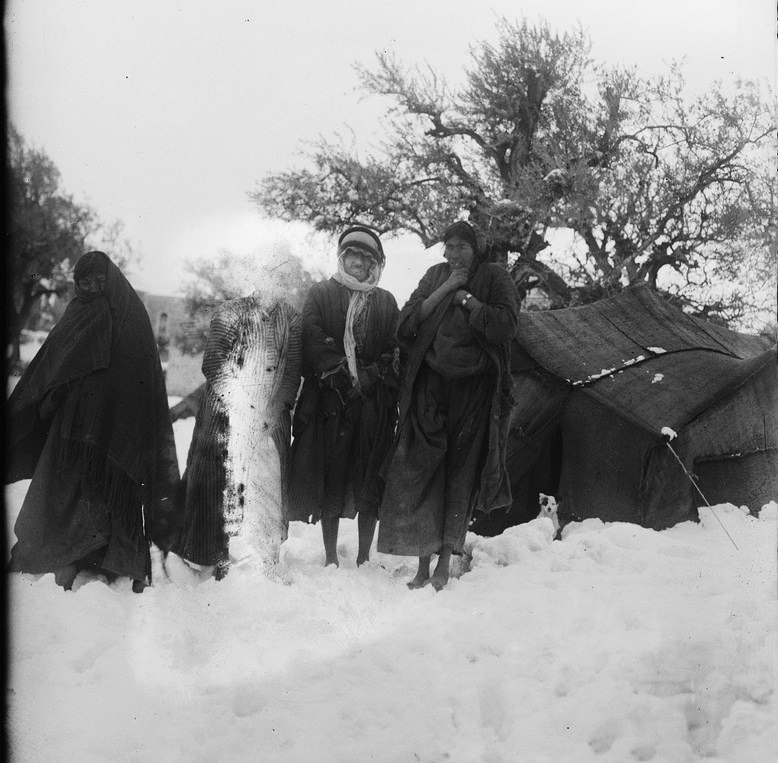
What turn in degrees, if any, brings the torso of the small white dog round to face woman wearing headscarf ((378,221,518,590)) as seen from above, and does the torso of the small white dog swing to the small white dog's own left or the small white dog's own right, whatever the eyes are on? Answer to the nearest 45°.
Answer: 0° — it already faces them

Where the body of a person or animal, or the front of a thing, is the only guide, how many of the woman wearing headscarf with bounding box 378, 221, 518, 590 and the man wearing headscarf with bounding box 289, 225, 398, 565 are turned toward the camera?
2

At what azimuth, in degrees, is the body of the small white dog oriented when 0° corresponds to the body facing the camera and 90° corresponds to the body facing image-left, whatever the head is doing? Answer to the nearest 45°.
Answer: approximately 0°

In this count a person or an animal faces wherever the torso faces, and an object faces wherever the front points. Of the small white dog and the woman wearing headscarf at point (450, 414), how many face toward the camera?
2

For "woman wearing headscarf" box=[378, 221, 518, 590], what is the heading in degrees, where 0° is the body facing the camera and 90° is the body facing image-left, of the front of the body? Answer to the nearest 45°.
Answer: approximately 0°
